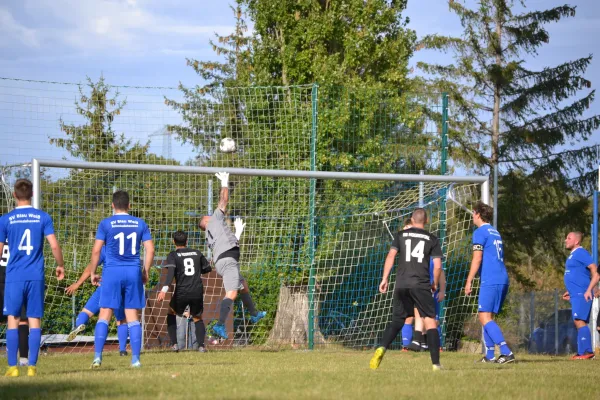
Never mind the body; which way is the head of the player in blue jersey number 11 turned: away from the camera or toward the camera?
away from the camera

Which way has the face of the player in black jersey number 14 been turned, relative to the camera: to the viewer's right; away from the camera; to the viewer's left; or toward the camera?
away from the camera

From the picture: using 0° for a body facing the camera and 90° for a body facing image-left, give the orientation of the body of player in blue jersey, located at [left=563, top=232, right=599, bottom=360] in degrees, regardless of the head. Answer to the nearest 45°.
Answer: approximately 90°

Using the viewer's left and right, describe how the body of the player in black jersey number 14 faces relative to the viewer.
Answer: facing away from the viewer

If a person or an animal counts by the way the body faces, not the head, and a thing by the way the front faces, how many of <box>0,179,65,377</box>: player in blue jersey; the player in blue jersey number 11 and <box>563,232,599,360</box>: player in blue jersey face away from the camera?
2

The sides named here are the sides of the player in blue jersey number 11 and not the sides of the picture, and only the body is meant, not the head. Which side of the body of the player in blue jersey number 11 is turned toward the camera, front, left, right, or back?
back

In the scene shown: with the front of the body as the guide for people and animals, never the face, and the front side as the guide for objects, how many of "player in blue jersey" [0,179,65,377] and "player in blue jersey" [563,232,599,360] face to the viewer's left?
1

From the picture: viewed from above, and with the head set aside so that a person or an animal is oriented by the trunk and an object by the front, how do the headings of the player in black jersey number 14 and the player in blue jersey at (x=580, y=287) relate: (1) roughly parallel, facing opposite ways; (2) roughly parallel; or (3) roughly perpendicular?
roughly perpendicular

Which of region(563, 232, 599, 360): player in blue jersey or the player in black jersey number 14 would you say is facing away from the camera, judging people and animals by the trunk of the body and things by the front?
the player in black jersey number 14

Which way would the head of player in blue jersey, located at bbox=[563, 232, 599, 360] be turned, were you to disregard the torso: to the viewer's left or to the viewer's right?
to the viewer's left

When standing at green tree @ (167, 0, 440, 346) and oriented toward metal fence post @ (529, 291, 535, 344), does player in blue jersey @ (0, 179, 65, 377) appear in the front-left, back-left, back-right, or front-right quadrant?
back-right

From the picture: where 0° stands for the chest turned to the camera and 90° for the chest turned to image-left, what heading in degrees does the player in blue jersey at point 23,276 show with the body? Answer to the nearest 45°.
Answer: approximately 180°

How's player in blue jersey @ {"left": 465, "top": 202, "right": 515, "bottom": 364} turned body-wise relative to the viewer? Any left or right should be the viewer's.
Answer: facing away from the viewer and to the left of the viewer

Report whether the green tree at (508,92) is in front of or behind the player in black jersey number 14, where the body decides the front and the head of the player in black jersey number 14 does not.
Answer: in front

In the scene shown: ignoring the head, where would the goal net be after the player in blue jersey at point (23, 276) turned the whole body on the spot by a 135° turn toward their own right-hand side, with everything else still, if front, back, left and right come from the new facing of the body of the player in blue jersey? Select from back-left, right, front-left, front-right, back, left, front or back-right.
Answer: left

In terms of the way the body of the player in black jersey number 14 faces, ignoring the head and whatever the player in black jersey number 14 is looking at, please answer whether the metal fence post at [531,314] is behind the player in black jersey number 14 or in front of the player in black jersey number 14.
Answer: in front

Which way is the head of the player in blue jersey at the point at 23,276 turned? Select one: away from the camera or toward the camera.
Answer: away from the camera
